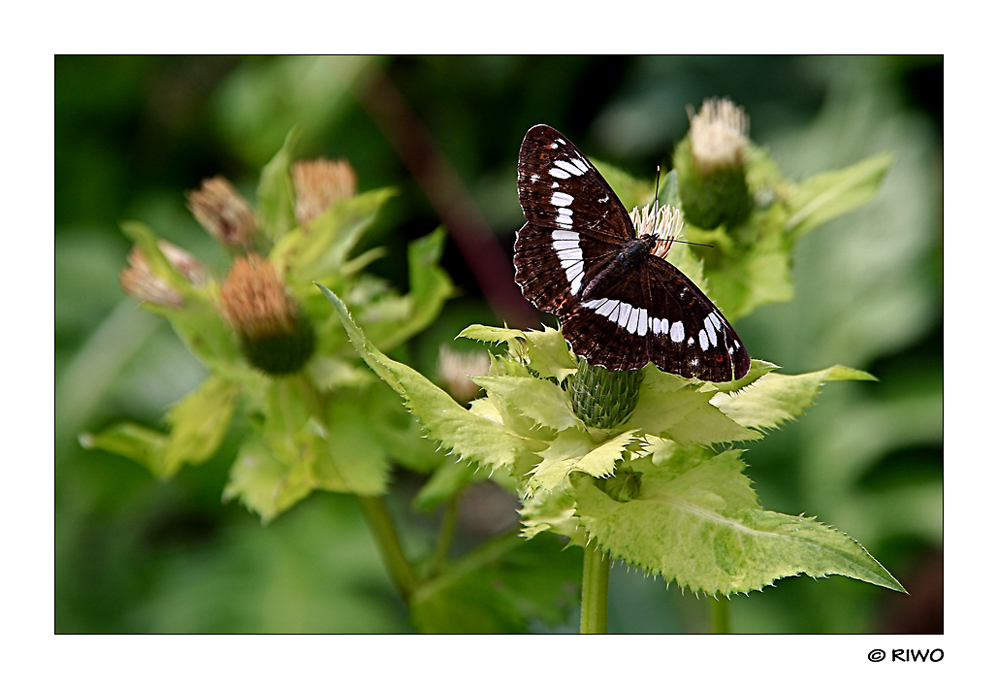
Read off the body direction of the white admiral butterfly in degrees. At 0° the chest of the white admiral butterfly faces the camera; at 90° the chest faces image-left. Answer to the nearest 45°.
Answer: approximately 225°
